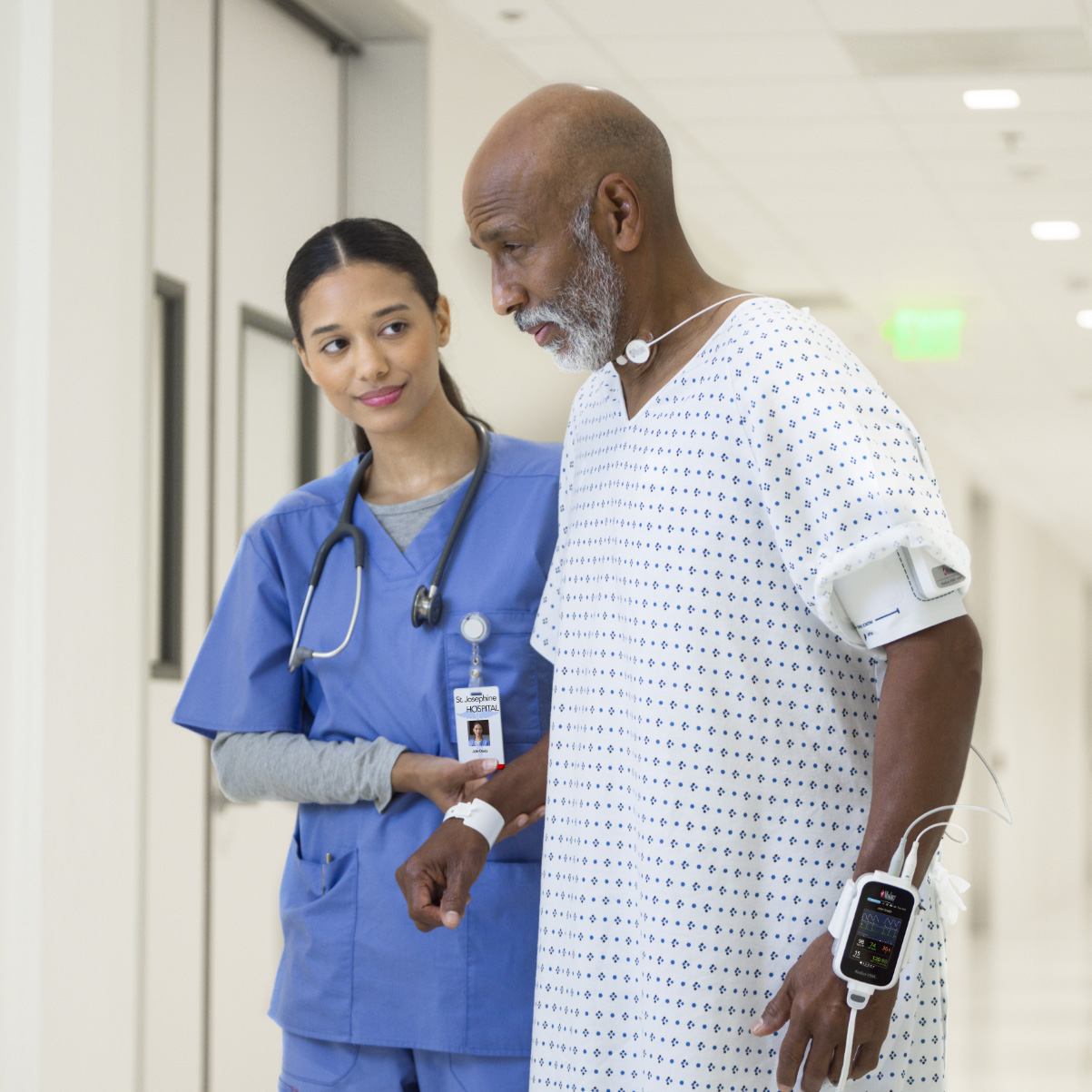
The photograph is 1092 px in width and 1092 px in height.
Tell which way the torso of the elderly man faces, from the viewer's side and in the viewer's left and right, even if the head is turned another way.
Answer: facing the viewer and to the left of the viewer

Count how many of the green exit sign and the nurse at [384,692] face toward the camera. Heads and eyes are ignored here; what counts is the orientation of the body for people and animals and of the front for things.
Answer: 2

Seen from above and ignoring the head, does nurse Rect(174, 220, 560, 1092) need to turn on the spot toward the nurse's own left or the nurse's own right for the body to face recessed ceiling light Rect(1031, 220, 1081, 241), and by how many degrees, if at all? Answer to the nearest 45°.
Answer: approximately 135° to the nurse's own left

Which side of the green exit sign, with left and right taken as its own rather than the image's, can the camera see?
front

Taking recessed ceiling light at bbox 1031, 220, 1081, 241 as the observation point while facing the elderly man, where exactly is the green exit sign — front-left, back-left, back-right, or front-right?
back-right

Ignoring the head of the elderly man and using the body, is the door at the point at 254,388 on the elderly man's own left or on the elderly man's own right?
on the elderly man's own right

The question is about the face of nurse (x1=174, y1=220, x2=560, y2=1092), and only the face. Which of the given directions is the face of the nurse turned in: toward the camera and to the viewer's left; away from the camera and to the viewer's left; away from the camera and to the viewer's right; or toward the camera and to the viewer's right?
toward the camera and to the viewer's right

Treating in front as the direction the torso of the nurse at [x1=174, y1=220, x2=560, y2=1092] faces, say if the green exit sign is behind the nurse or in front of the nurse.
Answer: behind

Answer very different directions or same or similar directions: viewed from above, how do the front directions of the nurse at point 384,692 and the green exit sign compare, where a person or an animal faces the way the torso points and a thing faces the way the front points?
same or similar directions

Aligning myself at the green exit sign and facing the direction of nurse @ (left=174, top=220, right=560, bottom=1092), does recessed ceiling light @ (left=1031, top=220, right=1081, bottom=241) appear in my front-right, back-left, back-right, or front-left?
front-left

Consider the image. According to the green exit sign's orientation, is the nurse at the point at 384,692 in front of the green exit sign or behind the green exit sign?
in front

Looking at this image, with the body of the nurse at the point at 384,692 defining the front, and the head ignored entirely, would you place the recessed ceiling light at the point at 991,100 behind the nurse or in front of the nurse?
behind

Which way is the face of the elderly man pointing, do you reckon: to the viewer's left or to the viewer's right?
to the viewer's left

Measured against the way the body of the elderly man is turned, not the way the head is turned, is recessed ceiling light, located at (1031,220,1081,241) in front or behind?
behind

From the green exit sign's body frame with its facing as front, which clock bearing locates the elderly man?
The elderly man is roughly at 12 o'clock from the green exit sign.
